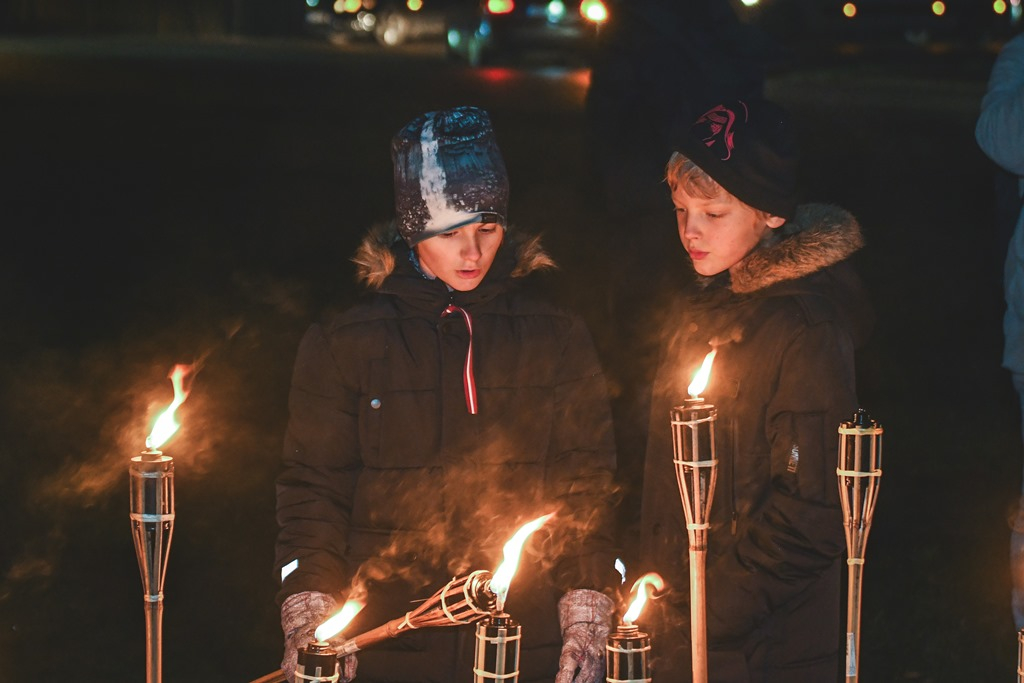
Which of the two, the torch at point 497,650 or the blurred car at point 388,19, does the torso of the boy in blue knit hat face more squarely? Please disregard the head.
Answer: the torch

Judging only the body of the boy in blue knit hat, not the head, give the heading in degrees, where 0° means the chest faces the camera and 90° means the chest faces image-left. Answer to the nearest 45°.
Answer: approximately 0°

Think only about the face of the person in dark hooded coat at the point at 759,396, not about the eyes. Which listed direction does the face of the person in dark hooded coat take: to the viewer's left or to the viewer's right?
to the viewer's left

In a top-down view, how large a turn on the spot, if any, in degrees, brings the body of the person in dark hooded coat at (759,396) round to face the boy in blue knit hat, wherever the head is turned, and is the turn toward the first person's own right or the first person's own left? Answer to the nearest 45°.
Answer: approximately 45° to the first person's own right

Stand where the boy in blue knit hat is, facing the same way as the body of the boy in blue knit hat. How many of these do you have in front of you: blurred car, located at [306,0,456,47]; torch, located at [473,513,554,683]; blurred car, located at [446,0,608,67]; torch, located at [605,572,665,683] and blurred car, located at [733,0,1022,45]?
2

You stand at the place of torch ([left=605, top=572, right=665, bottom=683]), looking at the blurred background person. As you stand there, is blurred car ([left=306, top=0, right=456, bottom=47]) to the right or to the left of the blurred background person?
left

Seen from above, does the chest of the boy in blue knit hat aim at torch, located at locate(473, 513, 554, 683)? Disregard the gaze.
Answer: yes

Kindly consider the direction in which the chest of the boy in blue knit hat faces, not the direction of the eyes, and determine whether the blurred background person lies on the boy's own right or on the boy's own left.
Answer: on the boy's own left

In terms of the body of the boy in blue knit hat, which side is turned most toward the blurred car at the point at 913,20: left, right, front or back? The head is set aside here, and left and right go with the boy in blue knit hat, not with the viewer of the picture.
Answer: back

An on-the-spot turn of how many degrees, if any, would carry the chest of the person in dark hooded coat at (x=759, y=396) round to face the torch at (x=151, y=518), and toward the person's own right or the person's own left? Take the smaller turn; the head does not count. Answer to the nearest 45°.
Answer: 0° — they already face it
